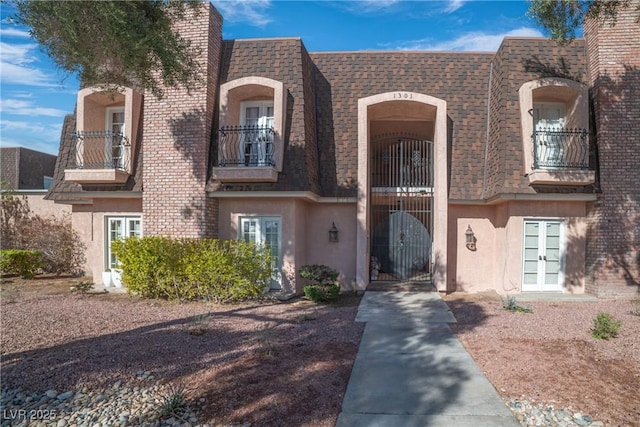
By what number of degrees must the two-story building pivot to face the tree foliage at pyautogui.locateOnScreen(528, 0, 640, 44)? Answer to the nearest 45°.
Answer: approximately 45° to its left

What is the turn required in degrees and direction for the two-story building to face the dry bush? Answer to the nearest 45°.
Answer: approximately 90° to its right

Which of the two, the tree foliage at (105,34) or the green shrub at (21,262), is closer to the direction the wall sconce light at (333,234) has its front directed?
the tree foliage

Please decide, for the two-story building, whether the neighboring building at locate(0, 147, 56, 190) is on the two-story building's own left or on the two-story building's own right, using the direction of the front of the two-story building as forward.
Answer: on the two-story building's own right

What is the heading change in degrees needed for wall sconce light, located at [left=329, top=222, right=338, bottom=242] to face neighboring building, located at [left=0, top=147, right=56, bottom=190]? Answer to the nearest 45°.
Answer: approximately 135° to its right

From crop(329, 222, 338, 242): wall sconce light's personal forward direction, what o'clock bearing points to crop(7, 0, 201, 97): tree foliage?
The tree foliage is roughly at 1 o'clock from the wall sconce light.

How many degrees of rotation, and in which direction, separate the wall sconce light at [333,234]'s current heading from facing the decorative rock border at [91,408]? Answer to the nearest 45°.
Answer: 0° — it already faces it

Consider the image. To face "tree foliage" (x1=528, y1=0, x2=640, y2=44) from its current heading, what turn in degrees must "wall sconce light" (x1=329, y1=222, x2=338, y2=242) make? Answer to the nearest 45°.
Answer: approximately 45° to its left
